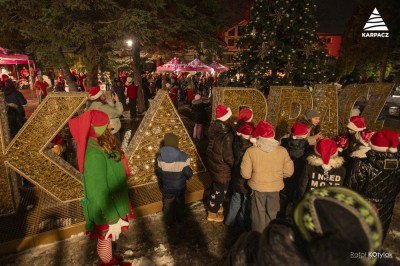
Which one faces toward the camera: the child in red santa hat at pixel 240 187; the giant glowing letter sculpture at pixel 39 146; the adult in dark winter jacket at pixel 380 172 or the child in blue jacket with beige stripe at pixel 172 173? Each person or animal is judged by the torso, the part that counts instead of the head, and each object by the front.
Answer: the giant glowing letter sculpture

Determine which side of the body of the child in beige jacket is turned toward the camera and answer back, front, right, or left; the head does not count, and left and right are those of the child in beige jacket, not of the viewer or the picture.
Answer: back

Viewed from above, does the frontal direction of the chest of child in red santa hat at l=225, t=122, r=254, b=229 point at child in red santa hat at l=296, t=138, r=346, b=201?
no

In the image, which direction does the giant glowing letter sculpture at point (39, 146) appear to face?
toward the camera

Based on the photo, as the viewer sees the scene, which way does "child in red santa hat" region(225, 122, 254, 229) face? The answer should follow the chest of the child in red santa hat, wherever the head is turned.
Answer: away from the camera

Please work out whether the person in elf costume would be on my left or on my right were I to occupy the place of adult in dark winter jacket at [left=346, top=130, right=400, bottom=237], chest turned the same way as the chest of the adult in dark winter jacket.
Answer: on my left

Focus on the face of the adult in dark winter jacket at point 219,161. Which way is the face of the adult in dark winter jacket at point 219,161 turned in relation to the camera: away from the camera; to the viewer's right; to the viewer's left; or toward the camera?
away from the camera

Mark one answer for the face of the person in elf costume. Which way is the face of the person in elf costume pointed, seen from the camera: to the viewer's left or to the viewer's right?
to the viewer's right

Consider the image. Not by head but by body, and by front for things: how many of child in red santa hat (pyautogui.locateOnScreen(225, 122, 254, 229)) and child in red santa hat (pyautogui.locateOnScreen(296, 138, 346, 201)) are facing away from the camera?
2

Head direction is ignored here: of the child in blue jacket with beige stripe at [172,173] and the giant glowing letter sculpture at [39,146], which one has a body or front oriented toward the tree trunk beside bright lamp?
the child in blue jacket with beige stripe

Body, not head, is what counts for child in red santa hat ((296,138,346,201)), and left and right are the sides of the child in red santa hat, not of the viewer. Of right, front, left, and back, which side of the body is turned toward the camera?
back

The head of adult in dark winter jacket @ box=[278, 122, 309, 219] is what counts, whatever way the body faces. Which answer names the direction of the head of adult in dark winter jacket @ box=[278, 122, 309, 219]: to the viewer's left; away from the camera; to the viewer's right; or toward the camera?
away from the camera

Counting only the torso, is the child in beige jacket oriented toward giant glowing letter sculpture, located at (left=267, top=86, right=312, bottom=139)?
yes

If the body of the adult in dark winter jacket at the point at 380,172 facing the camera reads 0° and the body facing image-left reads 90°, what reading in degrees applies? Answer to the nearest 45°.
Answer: approximately 180°

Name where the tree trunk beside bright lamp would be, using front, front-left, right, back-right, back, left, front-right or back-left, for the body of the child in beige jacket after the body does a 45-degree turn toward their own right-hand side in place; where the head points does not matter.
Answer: left

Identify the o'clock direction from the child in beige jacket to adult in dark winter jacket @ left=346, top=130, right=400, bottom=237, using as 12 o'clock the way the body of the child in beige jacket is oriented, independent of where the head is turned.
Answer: The adult in dark winter jacket is roughly at 3 o'clock from the child in beige jacket.

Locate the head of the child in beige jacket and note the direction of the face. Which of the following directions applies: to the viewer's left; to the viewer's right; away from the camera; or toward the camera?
away from the camera

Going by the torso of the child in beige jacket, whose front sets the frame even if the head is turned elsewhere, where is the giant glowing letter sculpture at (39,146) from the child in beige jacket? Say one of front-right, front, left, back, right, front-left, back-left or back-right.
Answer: left

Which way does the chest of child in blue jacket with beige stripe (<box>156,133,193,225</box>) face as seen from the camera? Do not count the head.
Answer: away from the camera

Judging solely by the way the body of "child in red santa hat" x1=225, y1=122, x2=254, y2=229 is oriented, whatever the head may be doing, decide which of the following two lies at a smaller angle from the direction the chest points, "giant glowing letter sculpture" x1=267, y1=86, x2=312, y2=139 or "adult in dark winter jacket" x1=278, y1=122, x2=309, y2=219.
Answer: the giant glowing letter sculpture
